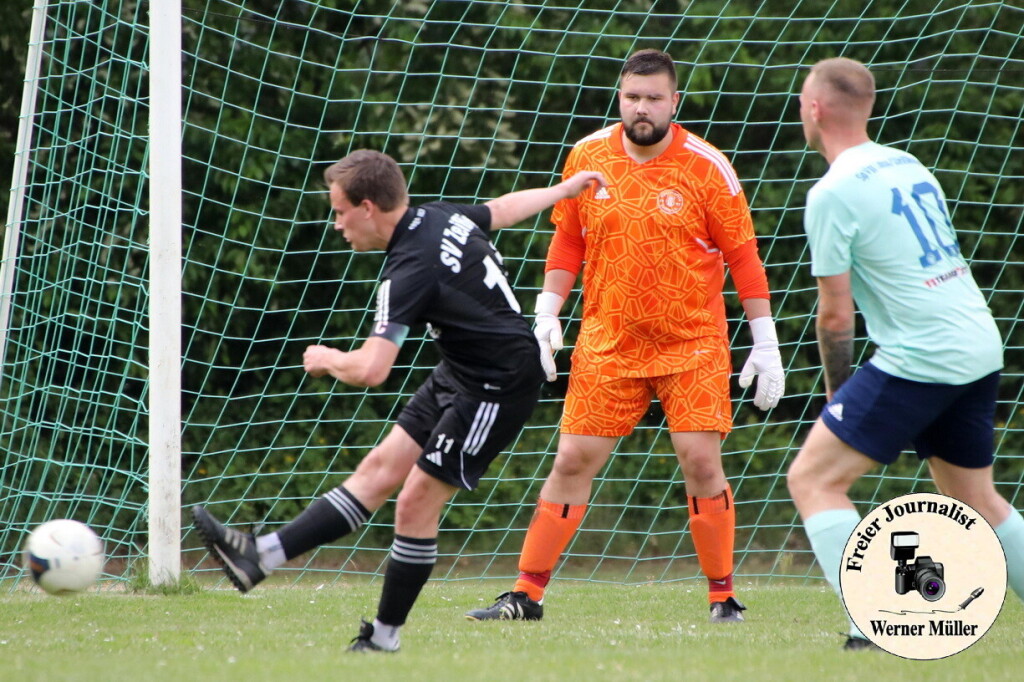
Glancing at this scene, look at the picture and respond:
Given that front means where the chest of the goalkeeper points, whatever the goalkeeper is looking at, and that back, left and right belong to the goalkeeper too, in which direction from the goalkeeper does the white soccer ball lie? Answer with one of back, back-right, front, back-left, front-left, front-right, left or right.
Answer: front-right

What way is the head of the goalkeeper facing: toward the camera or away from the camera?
toward the camera

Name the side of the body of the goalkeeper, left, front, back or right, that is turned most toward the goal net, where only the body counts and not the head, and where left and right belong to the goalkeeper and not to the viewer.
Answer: back

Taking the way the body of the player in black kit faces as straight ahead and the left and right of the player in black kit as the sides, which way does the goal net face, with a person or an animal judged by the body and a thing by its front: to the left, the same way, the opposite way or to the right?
to the left

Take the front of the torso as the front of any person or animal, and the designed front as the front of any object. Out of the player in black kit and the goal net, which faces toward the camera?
the goal net

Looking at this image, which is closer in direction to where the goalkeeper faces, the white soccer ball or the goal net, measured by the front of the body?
the white soccer ball

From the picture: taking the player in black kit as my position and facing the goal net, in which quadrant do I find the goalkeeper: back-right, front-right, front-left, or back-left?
front-right

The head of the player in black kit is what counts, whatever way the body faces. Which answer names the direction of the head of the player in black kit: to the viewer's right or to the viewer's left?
to the viewer's left

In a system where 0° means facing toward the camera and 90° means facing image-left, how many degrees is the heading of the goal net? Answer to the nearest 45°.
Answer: approximately 0°

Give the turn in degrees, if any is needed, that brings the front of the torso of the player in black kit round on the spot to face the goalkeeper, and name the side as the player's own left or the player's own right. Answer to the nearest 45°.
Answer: approximately 135° to the player's own right

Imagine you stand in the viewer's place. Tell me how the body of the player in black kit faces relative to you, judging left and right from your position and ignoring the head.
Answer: facing to the left of the viewer

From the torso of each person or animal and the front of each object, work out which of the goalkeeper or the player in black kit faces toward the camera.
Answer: the goalkeeper

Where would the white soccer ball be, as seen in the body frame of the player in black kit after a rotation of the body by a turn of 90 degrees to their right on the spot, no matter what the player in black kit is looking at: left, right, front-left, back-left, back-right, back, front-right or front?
left

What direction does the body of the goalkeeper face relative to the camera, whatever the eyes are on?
toward the camera

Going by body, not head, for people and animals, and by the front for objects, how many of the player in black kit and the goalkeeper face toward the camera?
1

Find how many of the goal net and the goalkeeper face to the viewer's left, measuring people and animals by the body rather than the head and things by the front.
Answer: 0
